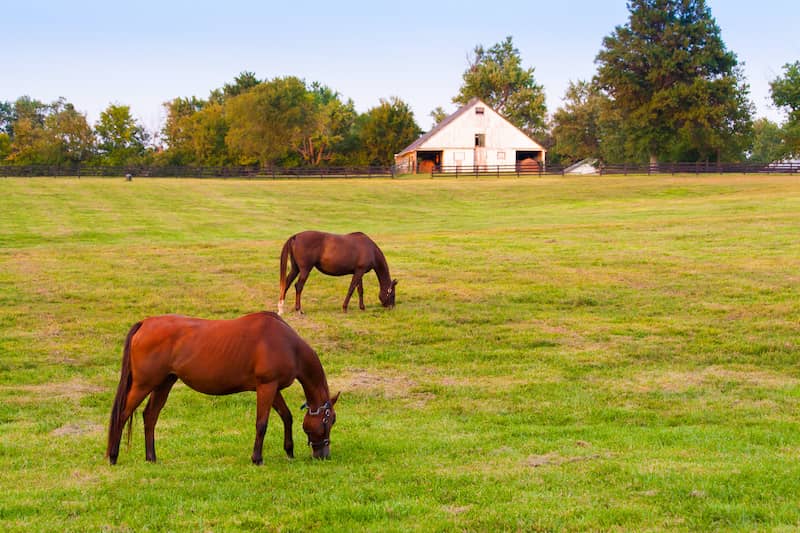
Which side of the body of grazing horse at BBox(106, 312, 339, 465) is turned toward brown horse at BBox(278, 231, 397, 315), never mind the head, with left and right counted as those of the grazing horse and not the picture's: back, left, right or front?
left

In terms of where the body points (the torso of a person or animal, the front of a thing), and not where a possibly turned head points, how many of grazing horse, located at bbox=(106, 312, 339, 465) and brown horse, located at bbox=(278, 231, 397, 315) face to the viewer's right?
2

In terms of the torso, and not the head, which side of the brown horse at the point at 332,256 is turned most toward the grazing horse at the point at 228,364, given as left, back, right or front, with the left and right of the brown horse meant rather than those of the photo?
right

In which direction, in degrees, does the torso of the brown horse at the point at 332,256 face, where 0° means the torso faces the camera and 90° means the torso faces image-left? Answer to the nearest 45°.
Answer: approximately 270°

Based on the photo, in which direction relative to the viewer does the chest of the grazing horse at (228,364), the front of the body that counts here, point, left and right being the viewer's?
facing to the right of the viewer

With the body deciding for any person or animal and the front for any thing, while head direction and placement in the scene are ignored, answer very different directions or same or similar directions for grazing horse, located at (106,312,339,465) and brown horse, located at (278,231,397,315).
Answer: same or similar directions
